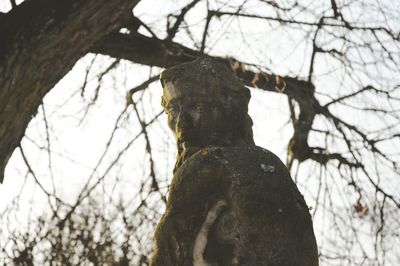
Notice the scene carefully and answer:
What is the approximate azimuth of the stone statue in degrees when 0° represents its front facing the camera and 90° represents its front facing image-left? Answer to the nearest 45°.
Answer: approximately 45°
